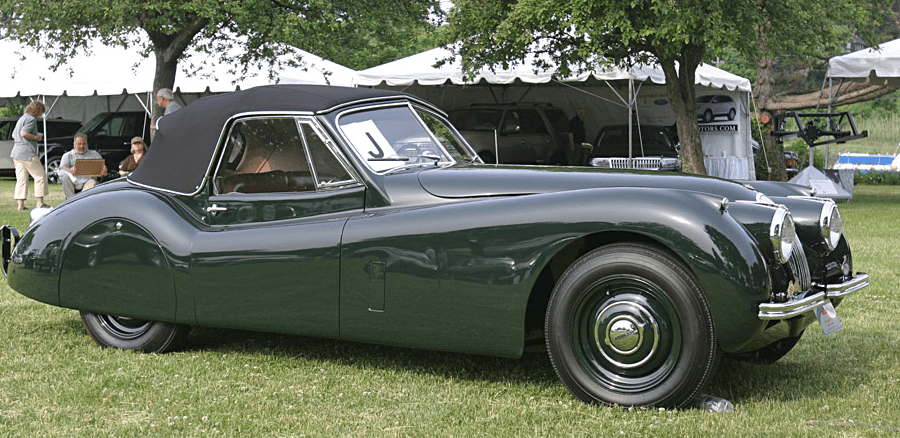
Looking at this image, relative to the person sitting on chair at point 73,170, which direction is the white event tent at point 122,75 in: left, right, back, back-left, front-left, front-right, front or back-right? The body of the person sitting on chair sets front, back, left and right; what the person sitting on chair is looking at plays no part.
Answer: back

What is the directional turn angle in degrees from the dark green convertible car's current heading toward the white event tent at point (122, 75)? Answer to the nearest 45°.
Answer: approximately 180°

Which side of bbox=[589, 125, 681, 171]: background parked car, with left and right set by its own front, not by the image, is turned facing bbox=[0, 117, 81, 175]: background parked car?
right

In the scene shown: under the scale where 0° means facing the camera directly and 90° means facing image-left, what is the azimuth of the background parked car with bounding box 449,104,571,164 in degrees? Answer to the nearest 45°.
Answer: approximately 45°

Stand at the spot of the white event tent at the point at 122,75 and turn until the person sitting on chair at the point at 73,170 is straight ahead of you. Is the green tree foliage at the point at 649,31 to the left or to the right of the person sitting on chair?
left

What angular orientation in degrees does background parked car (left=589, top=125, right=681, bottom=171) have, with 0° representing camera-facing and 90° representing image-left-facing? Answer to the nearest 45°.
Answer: approximately 0°

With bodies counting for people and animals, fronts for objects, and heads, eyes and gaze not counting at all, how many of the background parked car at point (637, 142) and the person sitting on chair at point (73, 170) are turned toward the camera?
2

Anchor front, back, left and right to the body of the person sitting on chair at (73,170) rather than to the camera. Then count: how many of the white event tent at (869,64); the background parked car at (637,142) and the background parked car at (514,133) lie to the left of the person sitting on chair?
3

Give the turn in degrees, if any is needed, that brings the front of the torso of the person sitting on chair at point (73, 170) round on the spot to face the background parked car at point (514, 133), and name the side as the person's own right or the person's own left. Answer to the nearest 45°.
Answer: approximately 90° to the person's own left
